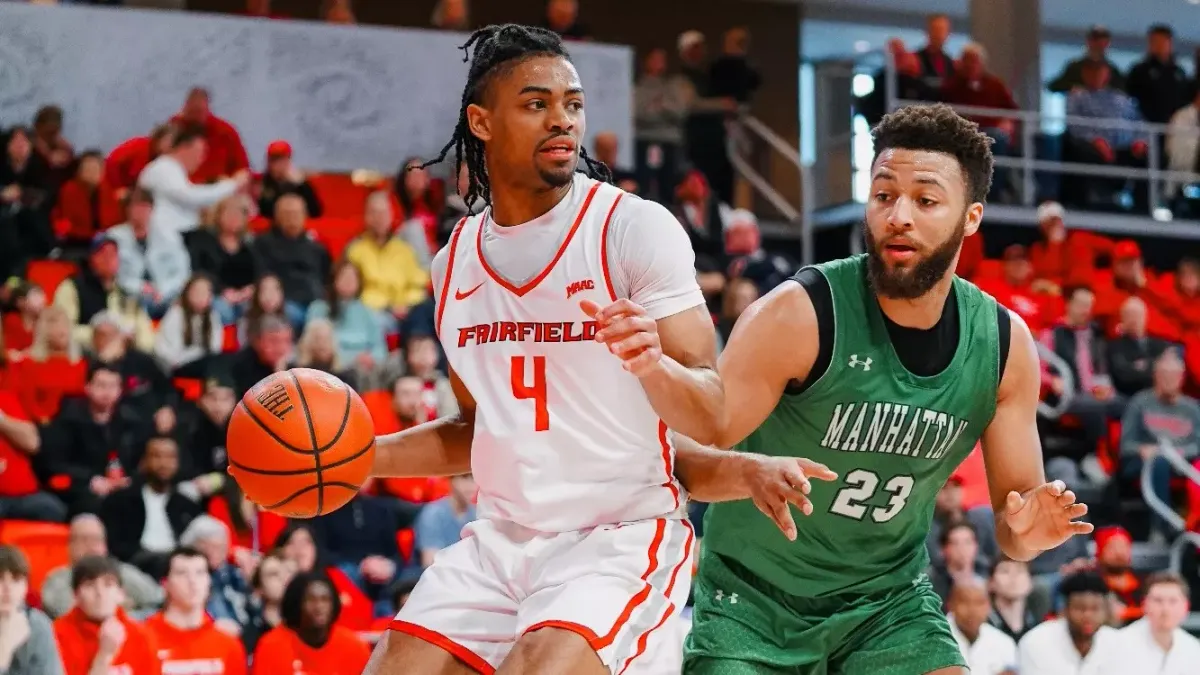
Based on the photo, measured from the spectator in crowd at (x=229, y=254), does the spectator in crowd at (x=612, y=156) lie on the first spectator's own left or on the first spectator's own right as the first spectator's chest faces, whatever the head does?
on the first spectator's own left

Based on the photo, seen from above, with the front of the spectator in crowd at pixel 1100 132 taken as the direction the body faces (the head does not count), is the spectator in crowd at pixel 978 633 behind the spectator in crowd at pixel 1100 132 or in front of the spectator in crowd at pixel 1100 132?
in front

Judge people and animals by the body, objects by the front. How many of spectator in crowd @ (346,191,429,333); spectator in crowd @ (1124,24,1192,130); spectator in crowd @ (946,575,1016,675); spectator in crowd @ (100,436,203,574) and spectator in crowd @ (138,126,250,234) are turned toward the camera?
4

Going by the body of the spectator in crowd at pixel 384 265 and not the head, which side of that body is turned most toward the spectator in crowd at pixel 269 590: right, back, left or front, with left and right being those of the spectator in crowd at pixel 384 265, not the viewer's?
front

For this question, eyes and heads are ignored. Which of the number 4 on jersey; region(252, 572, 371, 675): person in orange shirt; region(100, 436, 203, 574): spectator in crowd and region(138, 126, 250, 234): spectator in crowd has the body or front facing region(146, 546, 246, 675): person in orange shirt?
region(100, 436, 203, 574): spectator in crowd

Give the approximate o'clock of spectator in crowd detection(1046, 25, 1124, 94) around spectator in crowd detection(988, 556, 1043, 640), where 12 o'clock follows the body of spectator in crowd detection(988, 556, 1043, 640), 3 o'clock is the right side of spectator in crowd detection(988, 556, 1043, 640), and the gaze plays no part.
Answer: spectator in crowd detection(1046, 25, 1124, 94) is roughly at 6 o'clock from spectator in crowd detection(988, 556, 1043, 640).

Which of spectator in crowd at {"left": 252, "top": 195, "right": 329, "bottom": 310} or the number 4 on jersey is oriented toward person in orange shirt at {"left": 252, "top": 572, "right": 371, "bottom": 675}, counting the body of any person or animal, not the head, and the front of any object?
the spectator in crowd

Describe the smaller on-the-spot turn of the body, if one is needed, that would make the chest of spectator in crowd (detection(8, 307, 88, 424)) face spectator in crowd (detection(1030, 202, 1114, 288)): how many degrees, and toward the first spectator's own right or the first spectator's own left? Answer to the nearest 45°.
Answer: approximately 45° to the first spectator's own left

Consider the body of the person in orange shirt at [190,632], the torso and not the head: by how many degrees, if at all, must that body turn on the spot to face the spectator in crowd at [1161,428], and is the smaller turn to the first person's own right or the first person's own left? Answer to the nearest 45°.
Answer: approximately 90° to the first person's own left

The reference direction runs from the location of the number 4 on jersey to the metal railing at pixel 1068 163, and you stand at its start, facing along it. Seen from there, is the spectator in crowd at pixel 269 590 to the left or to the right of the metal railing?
left
